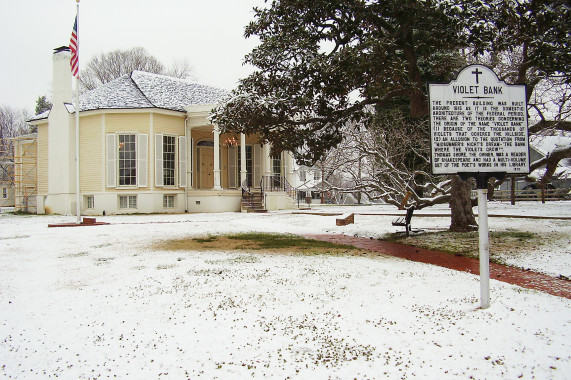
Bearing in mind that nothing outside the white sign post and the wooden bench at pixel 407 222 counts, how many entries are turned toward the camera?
1

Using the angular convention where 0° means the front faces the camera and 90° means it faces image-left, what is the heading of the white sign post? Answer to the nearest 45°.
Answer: approximately 0°

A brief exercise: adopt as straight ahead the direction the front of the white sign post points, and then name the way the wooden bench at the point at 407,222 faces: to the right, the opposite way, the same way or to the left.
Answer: to the right

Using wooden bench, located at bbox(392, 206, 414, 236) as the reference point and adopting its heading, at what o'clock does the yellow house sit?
The yellow house is roughly at 1 o'clock from the wooden bench.

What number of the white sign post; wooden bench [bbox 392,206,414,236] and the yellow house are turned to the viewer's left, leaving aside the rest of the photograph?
1

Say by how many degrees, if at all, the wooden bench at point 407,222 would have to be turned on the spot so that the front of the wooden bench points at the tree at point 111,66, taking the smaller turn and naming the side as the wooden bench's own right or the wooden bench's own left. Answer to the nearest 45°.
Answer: approximately 45° to the wooden bench's own right

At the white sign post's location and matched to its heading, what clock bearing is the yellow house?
The yellow house is roughly at 4 o'clock from the white sign post.

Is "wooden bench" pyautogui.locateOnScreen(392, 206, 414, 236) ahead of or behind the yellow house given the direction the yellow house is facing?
ahead

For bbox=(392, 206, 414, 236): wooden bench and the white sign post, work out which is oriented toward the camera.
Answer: the white sign post

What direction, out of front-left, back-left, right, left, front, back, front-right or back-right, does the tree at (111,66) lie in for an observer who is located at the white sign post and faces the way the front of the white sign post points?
back-right

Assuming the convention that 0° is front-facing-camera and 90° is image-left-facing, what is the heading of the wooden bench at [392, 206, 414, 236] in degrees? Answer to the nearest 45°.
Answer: approximately 90°

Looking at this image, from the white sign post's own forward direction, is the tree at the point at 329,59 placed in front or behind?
behind

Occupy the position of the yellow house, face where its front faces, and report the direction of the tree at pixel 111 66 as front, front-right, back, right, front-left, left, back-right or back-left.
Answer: back-left
